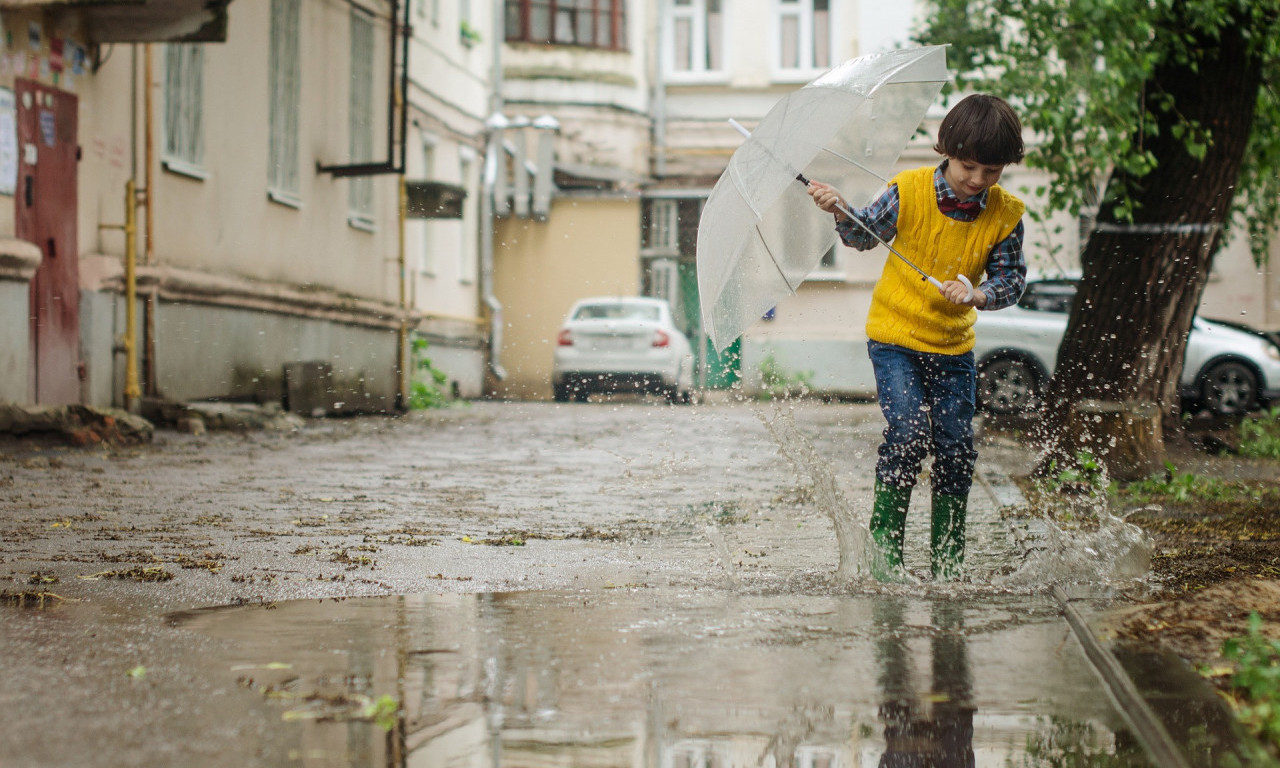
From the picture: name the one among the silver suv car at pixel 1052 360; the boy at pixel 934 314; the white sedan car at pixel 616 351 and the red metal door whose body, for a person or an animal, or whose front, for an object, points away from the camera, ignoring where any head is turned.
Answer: the white sedan car at pixel 616 351

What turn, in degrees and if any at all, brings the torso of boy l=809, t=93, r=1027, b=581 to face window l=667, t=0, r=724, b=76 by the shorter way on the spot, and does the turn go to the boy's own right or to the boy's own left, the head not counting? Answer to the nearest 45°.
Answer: approximately 180°

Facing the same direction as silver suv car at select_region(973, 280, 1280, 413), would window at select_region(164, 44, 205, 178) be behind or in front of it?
behind

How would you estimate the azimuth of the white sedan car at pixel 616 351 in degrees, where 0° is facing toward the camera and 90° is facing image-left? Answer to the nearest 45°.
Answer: approximately 180°

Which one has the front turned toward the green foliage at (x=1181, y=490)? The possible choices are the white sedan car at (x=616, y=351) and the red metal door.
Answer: the red metal door

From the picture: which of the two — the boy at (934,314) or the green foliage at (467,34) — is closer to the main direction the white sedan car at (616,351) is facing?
the green foliage

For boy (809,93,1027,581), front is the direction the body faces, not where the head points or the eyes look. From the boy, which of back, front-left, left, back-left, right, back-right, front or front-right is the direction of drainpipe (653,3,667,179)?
back

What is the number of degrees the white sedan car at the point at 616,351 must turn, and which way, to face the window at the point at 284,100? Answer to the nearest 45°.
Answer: approximately 135° to its left

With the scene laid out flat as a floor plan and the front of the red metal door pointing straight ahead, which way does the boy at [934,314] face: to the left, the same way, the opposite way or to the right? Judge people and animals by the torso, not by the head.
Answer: to the right

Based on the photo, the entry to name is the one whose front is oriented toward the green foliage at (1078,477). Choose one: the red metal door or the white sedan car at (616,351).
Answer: the red metal door

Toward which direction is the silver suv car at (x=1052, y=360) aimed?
to the viewer's right
